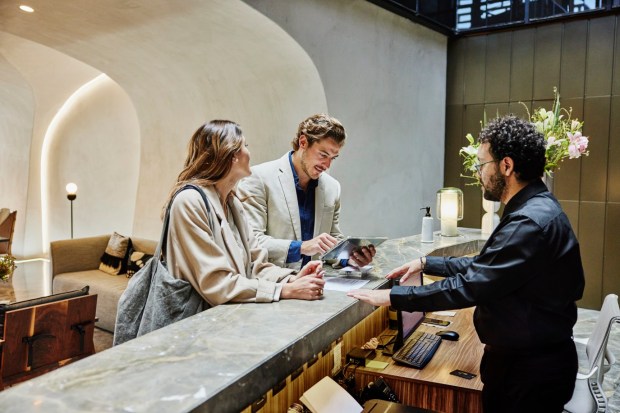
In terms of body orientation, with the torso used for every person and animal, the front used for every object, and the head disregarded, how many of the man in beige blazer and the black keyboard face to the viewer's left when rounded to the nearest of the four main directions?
0

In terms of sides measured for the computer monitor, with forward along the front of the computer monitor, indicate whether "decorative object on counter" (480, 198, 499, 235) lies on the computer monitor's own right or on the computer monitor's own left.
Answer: on the computer monitor's own left

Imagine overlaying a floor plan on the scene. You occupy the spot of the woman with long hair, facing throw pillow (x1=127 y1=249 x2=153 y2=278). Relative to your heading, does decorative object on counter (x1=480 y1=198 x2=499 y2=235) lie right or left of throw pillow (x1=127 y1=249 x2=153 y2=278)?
right

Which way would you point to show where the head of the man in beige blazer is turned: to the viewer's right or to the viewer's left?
to the viewer's right

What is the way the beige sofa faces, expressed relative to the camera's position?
facing the viewer and to the right of the viewer

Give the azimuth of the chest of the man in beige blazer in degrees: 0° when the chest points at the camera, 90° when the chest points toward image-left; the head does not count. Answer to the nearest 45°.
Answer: approximately 315°

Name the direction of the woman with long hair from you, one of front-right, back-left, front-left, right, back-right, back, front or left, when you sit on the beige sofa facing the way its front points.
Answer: front-left
